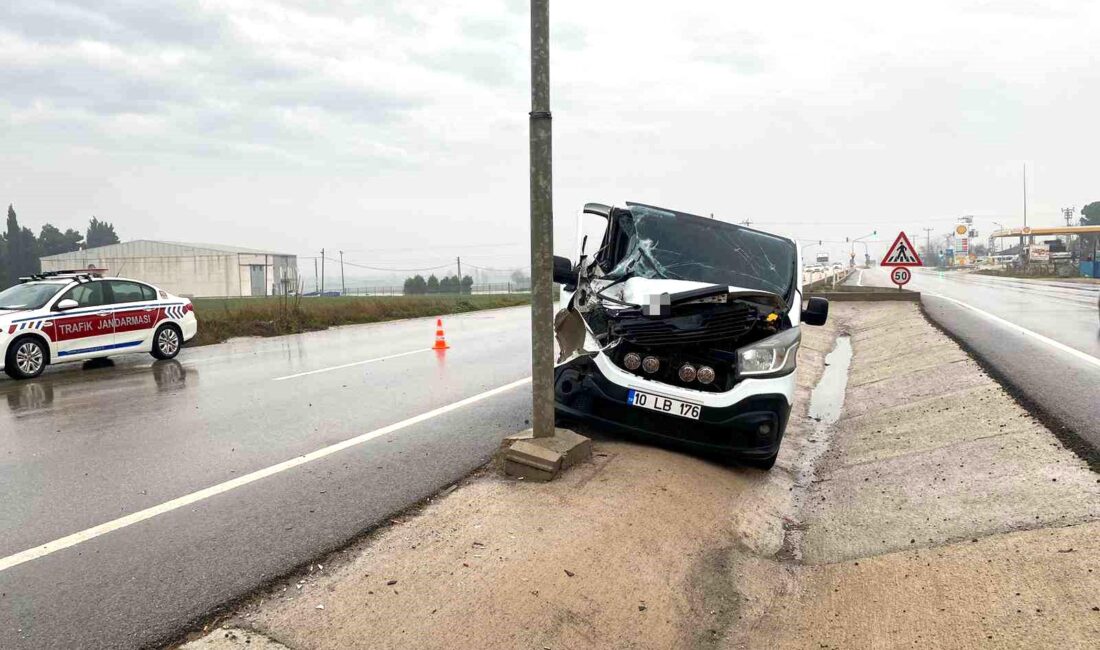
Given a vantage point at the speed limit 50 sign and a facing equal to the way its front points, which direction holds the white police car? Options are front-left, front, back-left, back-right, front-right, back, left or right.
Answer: front-right

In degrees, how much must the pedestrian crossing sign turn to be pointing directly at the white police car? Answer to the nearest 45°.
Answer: approximately 45° to its right

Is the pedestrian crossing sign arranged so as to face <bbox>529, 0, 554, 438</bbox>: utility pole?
yes

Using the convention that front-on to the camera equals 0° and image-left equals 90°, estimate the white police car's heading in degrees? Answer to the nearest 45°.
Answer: approximately 45°

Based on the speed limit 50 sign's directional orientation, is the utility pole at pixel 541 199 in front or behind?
in front

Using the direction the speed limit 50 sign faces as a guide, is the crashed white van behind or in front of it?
in front

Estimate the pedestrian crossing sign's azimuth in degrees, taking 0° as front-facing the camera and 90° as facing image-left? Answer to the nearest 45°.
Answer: approximately 0°
